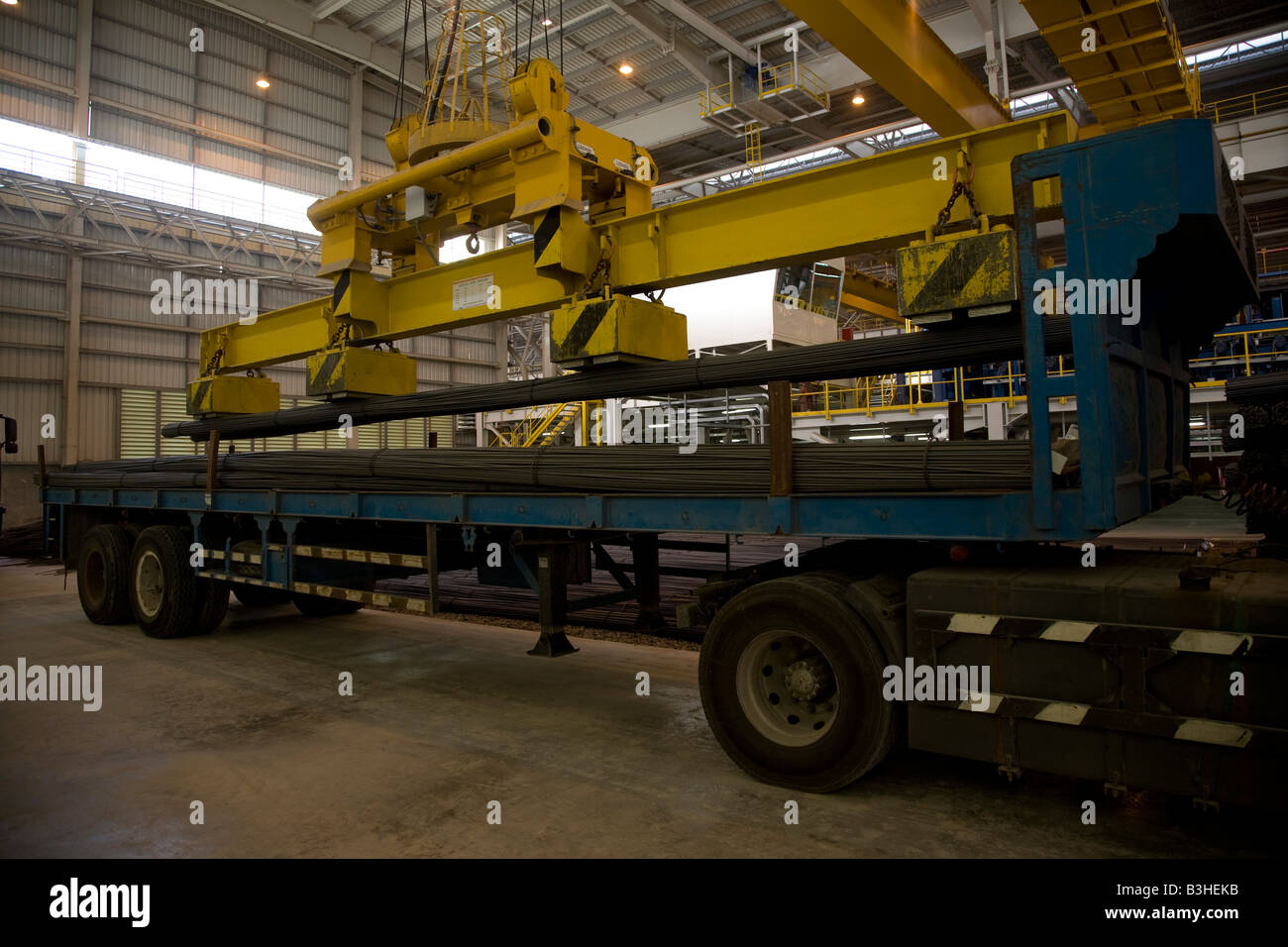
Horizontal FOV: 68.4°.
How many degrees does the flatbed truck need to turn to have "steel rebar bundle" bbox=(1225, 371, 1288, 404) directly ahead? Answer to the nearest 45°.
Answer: approximately 90° to its left

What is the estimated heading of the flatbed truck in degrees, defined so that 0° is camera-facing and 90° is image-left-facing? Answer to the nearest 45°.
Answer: approximately 315°

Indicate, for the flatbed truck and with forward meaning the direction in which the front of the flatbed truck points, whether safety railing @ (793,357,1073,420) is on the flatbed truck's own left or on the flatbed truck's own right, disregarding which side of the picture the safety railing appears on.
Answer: on the flatbed truck's own left

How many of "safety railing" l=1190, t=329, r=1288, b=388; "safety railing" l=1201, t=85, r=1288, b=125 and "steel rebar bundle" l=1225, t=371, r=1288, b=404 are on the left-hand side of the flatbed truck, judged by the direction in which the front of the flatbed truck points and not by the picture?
3

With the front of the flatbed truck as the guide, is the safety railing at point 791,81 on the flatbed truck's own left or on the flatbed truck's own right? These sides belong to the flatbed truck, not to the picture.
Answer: on the flatbed truck's own left
